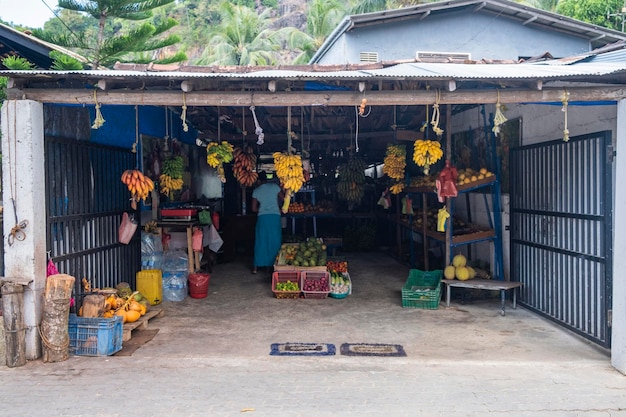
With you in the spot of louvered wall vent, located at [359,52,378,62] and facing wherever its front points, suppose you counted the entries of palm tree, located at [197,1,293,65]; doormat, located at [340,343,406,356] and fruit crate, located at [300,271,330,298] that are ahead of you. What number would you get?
2

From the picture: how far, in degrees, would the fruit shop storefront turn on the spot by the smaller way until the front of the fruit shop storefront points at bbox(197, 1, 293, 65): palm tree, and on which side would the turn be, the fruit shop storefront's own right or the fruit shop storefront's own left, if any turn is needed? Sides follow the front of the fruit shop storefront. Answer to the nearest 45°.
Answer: approximately 180°

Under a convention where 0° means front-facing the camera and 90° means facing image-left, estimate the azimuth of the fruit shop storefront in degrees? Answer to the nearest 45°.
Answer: approximately 0°

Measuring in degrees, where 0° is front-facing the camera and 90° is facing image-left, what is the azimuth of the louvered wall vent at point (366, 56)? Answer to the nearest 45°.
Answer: approximately 0°

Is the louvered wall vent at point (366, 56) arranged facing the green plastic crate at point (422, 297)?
yes

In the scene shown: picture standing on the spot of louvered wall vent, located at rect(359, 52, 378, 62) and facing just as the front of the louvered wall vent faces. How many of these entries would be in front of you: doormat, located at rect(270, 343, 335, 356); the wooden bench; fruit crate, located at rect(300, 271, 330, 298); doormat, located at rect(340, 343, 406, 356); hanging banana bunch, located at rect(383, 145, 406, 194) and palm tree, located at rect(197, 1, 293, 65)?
5

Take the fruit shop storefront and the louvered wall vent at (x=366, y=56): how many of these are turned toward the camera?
2

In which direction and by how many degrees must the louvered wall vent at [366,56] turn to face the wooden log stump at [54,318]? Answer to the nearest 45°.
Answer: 0° — it already faces it
